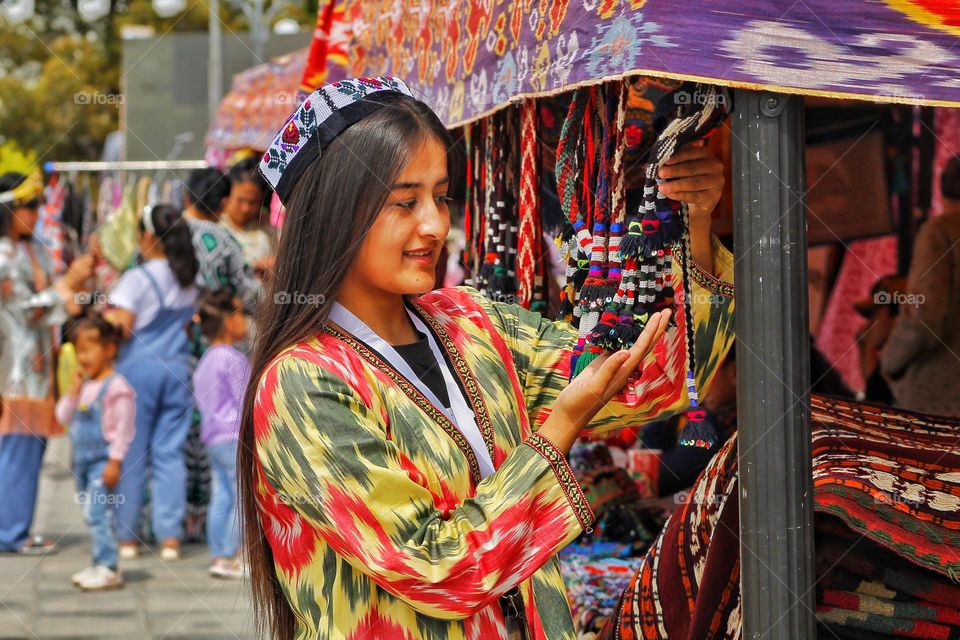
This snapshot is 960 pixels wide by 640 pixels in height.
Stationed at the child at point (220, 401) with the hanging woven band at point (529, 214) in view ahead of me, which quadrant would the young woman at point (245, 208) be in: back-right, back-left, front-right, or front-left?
back-left

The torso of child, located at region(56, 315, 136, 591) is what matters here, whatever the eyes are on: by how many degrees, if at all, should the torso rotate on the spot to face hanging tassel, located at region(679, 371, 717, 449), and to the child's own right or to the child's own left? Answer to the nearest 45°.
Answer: approximately 45° to the child's own left

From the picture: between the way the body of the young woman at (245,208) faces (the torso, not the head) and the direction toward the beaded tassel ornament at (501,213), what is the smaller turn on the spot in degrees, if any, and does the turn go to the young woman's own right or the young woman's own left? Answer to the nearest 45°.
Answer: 0° — they already face it

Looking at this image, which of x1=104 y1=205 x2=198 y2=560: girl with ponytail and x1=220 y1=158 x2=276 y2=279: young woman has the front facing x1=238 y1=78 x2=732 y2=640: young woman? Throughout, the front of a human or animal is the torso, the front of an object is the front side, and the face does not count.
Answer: x1=220 y1=158 x2=276 y2=279: young woman

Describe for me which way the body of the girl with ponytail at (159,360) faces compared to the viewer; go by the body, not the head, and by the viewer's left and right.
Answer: facing away from the viewer and to the left of the viewer

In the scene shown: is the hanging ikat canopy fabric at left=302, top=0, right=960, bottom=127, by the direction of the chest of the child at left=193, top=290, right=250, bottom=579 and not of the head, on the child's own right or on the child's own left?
on the child's own right

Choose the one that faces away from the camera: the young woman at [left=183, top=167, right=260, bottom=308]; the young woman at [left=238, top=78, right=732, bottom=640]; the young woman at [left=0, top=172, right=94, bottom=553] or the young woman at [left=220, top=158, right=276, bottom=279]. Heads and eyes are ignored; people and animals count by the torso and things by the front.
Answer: the young woman at [left=183, top=167, right=260, bottom=308]

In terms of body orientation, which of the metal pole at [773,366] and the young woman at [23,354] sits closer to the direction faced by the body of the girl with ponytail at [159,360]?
the young woman

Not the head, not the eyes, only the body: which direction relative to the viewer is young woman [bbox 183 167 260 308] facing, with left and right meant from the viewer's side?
facing away from the viewer

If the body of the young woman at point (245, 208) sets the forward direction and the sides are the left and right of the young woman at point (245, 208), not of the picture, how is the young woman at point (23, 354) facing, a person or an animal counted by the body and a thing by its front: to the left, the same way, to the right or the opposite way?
to the left

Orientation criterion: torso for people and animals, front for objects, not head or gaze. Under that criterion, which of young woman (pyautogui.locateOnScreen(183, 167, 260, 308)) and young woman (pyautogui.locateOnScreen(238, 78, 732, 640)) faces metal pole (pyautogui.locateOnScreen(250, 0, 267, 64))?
young woman (pyautogui.locateOnScreen(183, 167, 260, 308))

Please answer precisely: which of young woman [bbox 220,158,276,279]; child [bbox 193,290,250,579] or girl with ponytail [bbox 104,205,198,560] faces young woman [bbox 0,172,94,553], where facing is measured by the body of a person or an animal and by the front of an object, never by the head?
the girl with ponytail
